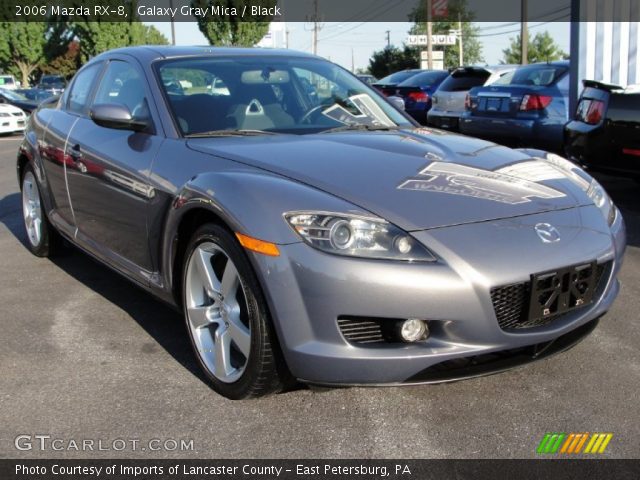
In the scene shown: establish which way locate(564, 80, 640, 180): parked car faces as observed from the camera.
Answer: facing away from the viewer and to the right of the viewer

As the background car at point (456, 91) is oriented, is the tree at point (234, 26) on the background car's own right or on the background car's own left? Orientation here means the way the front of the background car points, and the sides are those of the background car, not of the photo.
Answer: on the background car's own left

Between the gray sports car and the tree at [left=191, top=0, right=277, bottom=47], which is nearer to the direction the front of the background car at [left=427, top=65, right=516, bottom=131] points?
the tree

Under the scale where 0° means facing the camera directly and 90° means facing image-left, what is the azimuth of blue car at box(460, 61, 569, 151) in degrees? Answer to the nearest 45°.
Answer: approximately 225°

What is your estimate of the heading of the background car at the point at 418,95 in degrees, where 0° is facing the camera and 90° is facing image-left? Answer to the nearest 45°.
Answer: approximately 225°

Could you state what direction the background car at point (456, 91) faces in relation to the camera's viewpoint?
facing away from the viewer and to the right of the viewer

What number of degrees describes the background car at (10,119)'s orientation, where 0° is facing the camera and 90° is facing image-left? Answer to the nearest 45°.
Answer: approximately 315°

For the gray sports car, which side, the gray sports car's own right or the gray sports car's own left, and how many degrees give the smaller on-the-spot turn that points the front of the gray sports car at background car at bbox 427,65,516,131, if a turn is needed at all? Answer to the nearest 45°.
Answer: approximately 135° to the gray sports car's own left

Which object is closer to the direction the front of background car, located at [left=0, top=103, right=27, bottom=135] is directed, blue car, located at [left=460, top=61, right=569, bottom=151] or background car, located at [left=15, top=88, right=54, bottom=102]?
the blue car

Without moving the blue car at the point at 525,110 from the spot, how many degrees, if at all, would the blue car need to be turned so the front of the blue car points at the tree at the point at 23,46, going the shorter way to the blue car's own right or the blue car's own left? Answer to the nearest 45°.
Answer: approximately 90° to the blue car's own left
